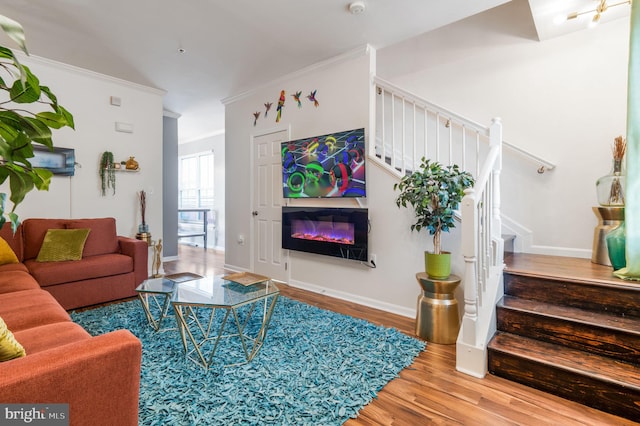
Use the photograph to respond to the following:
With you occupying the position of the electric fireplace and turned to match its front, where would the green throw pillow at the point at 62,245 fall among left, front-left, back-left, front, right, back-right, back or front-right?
front-right

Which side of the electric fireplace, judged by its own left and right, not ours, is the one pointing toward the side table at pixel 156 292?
front

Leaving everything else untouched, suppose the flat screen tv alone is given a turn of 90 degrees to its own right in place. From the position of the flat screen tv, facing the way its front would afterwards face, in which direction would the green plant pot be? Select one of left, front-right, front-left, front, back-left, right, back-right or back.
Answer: back

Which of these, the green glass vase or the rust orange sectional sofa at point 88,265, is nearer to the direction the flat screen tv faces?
the rust orange sectional sofa

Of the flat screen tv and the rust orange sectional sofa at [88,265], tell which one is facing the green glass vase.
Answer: the rust orange sectional sofa

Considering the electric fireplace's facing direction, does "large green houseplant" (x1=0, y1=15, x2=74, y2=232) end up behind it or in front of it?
in front

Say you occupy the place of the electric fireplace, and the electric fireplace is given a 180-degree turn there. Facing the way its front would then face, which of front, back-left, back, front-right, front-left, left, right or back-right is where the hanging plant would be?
back-left

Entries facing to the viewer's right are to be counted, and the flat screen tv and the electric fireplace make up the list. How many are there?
0

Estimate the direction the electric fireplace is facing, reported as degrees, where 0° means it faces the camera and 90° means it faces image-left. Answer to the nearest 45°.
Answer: approximately 45°

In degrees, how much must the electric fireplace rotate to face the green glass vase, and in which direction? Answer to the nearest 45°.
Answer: approximately 90° to its left

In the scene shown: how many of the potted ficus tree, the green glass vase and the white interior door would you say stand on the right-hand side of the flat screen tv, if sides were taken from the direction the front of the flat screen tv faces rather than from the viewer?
1

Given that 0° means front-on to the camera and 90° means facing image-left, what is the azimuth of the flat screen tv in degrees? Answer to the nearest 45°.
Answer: approximately 45°

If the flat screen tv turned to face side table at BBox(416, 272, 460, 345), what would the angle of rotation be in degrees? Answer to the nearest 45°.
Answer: approximately 90° to its left

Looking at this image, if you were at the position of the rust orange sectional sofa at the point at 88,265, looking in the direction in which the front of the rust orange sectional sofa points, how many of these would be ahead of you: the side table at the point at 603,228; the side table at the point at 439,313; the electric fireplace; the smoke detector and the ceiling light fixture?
5

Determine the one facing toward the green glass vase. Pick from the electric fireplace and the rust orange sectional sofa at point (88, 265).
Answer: the rust orange sectional sofa
